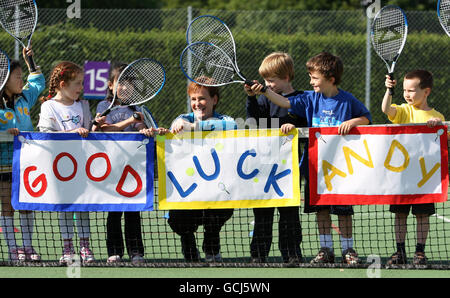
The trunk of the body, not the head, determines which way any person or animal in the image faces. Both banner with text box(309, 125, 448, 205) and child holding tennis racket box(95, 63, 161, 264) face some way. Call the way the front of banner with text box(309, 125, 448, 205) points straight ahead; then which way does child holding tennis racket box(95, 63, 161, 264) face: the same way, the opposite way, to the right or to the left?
the same way

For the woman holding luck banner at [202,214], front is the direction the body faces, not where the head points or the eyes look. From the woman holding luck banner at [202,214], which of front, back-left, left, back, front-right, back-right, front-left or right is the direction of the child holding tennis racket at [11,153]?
right

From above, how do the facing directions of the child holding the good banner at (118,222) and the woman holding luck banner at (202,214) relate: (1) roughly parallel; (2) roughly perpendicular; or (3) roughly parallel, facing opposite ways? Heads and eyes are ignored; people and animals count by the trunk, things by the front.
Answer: roughly parallel

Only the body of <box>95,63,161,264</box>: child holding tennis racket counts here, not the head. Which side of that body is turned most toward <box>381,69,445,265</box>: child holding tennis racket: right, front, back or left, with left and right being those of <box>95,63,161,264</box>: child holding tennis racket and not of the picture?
left

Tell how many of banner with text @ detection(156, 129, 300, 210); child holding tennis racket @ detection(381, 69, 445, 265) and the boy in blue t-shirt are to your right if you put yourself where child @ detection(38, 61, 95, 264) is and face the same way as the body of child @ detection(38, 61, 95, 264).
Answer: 0

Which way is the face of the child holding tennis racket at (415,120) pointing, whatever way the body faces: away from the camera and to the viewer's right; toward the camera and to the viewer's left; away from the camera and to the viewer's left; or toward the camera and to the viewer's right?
toward the camera and to the viewer's left

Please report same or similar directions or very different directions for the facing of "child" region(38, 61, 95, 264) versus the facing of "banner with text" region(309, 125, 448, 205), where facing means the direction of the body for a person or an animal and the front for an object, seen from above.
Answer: same or similar directions

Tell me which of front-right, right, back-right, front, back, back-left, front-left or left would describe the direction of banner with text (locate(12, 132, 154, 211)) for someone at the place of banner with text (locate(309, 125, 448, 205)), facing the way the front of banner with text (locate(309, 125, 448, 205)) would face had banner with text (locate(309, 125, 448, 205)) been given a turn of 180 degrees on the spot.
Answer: left

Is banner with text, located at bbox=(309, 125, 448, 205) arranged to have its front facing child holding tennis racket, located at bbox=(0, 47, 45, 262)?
no

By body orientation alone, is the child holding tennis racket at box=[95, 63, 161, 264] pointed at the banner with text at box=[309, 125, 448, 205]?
no

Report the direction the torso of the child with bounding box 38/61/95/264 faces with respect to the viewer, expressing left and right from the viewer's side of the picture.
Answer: facing the viewer

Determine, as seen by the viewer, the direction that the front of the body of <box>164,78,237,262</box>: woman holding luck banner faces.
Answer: toward the camera

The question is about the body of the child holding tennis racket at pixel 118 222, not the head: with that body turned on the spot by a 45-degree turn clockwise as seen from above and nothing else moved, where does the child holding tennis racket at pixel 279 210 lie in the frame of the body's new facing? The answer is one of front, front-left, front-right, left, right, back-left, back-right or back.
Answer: back-left

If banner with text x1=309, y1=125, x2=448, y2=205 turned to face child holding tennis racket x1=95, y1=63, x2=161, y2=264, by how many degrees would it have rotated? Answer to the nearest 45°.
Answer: approximately 90° to its right

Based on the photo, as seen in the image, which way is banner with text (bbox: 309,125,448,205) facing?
toward the camera

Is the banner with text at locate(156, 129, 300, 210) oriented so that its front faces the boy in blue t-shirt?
no

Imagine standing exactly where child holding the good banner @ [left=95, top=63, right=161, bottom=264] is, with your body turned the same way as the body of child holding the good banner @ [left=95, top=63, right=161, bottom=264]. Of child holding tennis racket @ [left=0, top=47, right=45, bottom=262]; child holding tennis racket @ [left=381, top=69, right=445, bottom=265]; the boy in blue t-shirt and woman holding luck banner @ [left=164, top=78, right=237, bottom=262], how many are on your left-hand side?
3
